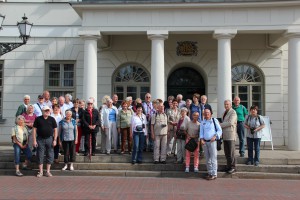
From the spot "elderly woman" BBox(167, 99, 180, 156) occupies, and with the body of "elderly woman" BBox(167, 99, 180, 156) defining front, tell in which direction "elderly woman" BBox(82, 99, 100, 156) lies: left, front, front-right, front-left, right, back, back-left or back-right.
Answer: right

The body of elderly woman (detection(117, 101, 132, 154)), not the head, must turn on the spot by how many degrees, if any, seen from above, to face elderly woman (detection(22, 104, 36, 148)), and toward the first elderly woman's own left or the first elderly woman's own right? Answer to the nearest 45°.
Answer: approximately 90° to the first elderly woman's own right

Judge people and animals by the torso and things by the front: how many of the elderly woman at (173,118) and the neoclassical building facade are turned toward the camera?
2

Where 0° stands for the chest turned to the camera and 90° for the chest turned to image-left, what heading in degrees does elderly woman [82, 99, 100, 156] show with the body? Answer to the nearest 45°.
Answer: approximately 0°

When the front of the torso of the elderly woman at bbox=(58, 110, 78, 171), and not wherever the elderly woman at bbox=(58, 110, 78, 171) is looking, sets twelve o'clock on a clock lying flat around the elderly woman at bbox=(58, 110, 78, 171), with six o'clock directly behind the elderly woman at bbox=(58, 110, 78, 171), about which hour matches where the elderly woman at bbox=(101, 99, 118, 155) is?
the elderly woman at bbox=(101, 99, 118, 155) is roughly at 8 o'clock from the elderly woman at bbox=(58, 110, 78, 171).

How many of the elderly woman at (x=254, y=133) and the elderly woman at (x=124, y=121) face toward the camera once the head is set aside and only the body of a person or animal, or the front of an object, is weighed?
2
